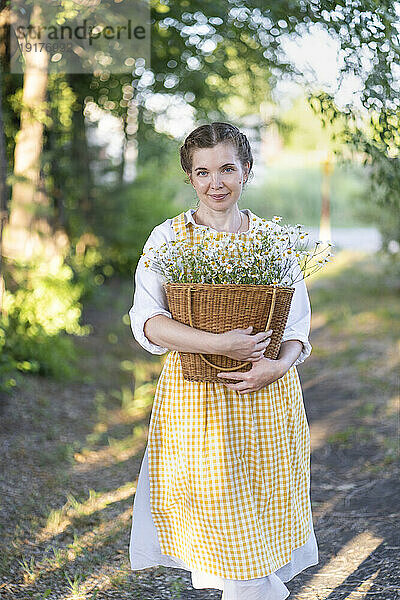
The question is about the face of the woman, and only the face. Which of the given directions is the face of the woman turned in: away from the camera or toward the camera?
toward the camera

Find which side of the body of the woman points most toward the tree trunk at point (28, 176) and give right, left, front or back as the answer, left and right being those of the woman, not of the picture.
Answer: back

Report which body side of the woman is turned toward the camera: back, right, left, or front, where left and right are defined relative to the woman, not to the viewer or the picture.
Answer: front
